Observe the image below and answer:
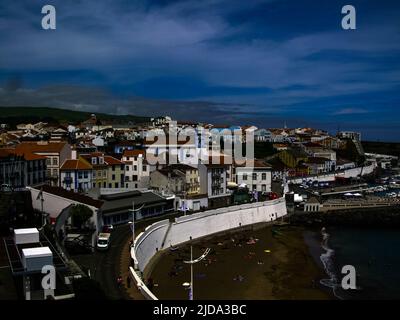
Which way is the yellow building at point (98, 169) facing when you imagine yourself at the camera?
facing the viewer

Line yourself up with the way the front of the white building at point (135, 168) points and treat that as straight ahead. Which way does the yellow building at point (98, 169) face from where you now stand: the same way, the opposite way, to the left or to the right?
the same way

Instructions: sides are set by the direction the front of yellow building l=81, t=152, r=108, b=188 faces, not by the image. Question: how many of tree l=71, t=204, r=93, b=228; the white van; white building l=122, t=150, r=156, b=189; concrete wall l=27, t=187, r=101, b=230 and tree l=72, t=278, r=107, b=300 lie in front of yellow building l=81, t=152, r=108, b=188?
4

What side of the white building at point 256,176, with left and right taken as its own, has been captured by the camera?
front

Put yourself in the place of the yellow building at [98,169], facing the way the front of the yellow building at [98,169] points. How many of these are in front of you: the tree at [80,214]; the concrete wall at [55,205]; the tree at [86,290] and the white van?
4

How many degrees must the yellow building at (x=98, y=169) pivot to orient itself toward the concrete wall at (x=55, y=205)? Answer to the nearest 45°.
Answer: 0° — it already faces it

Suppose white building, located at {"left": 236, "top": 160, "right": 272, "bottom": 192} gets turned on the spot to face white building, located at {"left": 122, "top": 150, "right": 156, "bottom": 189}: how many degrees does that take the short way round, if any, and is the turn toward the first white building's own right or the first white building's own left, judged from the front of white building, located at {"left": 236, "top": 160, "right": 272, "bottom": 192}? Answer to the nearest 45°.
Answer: approximately 45° to the first white building's own right

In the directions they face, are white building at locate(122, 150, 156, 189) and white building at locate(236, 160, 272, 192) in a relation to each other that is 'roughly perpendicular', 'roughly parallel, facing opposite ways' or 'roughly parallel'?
roughly parallel

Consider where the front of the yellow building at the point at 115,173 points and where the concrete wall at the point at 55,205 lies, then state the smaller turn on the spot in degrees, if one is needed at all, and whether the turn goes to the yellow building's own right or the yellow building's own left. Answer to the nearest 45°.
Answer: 0° — it already faces it

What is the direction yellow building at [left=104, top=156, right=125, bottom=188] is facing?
toward the camera

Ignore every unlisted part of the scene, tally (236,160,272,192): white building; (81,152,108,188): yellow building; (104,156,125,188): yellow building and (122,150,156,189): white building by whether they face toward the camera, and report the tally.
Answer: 4

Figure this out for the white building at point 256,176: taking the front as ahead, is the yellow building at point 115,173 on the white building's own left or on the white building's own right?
on the white building's own right

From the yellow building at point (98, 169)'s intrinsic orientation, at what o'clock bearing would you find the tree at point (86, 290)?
The tree is roughly at 12 o'clock from the yellow building.

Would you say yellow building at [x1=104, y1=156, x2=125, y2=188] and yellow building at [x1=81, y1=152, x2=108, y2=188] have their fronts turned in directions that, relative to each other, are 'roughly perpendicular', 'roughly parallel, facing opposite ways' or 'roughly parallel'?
roughly parallel

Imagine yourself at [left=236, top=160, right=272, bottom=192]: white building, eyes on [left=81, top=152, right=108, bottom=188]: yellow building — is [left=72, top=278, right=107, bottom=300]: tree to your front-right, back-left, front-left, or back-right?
front-left

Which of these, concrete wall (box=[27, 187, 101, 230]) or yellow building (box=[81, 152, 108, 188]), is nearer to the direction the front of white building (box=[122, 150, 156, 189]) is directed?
the concrete wall

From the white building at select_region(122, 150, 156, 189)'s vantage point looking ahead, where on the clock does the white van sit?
The white van is roughly at 12 o'clock from the white building.

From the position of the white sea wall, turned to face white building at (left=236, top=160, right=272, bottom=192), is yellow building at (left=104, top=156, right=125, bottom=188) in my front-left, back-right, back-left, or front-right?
front-left

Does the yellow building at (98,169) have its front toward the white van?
yes

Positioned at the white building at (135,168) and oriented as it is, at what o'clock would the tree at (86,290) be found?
The tree is roughly at 12 o'clock from the white building.
